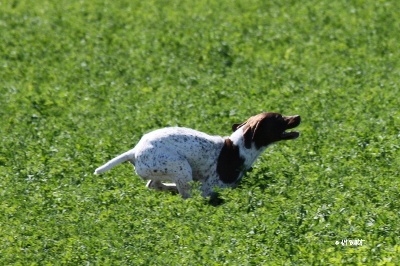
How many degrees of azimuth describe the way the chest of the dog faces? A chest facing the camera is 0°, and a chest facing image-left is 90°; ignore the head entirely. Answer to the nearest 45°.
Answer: approximately 270°
